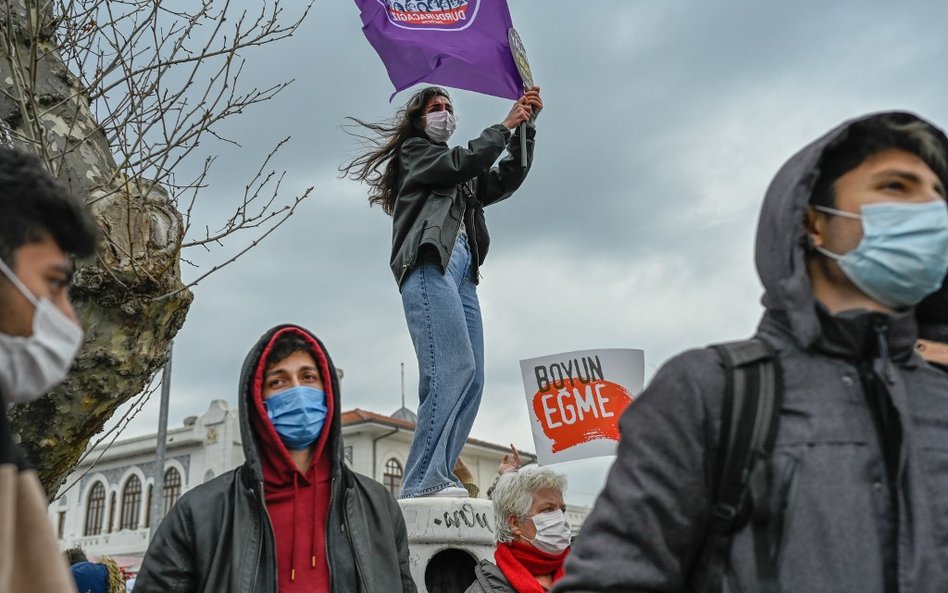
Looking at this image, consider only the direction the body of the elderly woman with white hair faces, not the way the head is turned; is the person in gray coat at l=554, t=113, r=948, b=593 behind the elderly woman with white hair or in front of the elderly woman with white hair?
in front

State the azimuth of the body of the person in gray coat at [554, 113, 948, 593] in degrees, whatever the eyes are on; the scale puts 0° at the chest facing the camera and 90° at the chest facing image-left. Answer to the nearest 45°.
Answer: approximately 315°

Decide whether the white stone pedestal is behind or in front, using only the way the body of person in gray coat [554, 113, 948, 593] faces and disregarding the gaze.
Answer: behind

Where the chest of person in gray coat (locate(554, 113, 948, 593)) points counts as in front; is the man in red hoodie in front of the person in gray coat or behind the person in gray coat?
behind

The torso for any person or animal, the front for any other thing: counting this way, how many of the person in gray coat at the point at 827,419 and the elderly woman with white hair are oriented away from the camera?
0

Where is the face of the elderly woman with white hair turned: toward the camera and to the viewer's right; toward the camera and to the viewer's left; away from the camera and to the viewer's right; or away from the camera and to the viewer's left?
toward the camera and to the viewer's right

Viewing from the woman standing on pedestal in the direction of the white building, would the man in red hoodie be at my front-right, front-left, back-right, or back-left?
back-left

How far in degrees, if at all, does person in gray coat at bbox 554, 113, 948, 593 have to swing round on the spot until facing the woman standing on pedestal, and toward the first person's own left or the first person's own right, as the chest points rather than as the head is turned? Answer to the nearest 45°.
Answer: approximately 180°

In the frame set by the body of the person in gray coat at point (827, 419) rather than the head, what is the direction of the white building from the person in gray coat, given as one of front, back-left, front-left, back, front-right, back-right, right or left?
back
